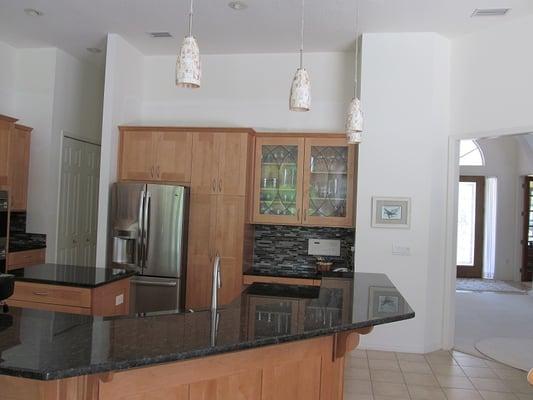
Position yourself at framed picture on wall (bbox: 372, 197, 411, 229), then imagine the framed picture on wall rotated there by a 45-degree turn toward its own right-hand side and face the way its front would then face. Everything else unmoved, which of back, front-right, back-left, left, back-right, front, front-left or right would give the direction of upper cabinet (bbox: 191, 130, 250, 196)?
front-right

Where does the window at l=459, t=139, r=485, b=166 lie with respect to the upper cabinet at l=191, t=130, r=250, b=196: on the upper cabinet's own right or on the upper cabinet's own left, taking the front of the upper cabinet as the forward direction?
on the upper cabinet's own left

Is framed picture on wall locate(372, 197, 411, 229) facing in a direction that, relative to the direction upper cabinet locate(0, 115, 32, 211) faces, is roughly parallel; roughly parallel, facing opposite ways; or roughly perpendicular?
roughly perpendicular

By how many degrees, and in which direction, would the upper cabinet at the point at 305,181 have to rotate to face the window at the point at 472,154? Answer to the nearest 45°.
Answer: approximately 135° to its left

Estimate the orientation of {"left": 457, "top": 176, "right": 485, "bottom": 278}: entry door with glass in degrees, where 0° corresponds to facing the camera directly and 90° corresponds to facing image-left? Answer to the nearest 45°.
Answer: approximately 0°

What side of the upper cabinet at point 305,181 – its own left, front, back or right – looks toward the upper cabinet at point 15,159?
right

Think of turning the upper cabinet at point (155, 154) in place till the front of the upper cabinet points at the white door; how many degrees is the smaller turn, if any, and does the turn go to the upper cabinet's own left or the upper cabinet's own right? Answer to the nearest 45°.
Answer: approximately 135° to the upper cabinet's own right

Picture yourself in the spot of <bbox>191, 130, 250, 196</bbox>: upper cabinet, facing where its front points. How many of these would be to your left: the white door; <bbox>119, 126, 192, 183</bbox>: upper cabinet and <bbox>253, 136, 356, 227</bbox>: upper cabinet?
1

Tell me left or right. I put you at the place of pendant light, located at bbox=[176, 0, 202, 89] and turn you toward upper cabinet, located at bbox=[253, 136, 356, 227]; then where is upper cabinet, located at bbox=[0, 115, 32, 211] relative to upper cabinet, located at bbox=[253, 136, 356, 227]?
left
